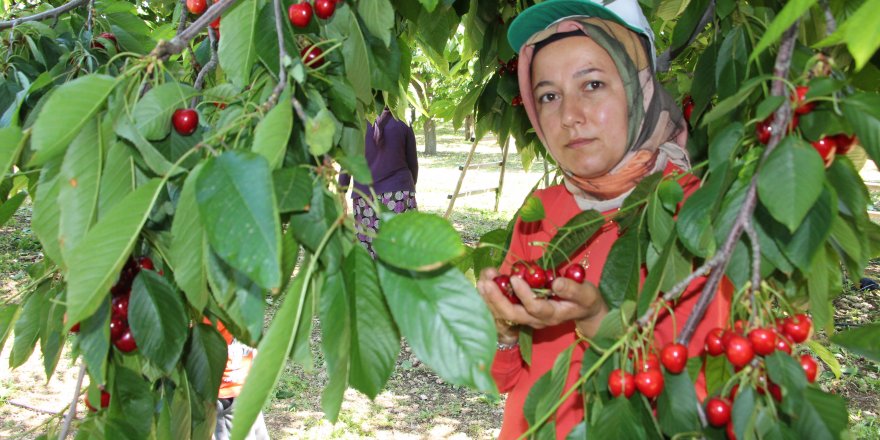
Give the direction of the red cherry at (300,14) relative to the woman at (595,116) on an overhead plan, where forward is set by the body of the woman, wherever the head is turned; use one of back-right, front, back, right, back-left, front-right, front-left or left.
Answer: front

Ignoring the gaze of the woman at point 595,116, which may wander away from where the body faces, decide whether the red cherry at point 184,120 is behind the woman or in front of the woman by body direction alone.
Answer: in front

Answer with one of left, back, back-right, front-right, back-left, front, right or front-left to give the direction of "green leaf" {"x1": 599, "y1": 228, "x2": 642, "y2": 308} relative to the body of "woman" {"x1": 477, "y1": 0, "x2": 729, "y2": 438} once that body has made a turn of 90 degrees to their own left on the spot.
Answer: front-right

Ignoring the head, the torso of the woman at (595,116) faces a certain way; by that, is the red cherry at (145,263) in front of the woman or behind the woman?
in front

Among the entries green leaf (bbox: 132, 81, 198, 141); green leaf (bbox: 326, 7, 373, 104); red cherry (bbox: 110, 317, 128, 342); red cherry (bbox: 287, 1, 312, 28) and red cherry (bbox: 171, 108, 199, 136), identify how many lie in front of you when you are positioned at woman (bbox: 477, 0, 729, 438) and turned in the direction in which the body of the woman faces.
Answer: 5

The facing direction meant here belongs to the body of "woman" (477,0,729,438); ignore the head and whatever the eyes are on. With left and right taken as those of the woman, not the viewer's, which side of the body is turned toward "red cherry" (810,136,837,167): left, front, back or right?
left

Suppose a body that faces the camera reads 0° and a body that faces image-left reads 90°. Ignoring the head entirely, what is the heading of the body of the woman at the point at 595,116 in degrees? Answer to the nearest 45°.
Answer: approximately 45°

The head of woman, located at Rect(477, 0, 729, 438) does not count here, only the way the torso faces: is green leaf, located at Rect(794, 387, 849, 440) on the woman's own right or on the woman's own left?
on the woman's own left

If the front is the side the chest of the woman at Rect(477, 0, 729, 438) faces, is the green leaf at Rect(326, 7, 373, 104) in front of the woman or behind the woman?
in front

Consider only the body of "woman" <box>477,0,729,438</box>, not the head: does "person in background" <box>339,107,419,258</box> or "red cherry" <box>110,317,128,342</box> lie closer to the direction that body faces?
the red cherry

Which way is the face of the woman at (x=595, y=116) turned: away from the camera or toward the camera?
toward the camera

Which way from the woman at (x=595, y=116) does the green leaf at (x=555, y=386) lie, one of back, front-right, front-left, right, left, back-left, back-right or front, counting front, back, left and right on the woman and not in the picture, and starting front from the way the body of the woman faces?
front-left
